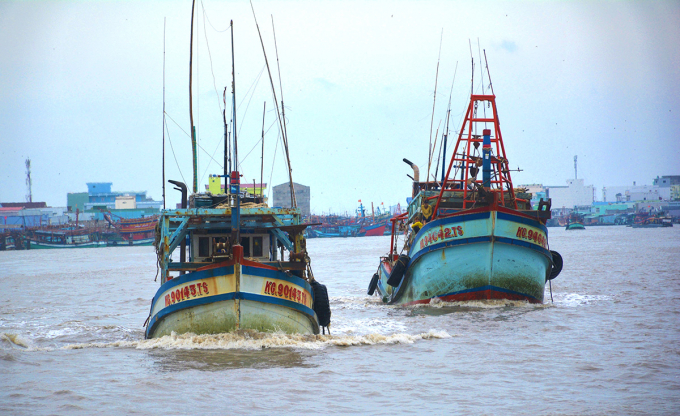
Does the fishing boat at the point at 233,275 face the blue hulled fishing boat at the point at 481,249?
no

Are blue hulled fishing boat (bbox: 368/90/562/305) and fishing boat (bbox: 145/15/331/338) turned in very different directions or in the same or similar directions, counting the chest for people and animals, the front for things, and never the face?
same or similar directions
